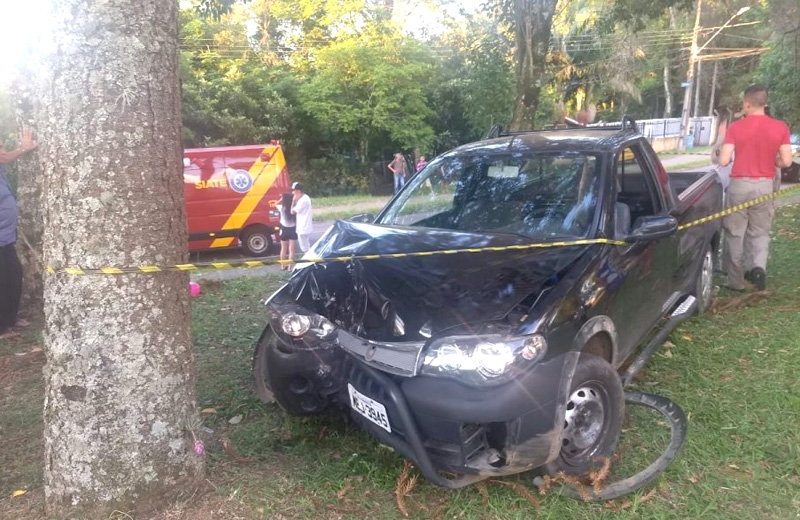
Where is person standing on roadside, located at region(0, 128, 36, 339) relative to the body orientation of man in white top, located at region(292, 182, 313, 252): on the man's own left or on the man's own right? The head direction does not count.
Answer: on the man's own left

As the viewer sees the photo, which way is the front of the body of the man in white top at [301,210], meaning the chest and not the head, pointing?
to the viewer's left

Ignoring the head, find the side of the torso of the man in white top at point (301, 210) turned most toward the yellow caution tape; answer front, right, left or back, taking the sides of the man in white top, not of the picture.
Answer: left

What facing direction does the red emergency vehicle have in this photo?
to the viewer's left

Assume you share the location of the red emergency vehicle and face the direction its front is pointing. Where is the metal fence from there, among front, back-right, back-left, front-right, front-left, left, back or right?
back-right

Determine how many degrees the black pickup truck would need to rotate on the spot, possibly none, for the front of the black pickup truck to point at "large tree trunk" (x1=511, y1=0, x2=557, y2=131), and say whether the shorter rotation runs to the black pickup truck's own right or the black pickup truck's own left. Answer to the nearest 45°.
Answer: approximately 135° to the black pickup truck's own right

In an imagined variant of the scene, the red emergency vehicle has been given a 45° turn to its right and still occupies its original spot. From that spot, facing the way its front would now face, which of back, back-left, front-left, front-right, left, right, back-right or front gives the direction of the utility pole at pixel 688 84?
right
